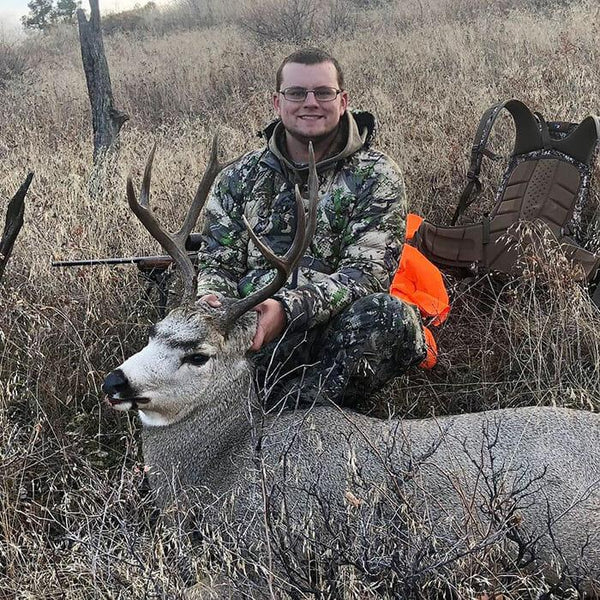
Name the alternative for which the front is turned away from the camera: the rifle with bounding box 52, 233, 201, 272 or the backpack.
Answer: the backpack

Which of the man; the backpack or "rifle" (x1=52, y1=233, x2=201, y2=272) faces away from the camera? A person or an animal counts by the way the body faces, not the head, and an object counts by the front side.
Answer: the backpack

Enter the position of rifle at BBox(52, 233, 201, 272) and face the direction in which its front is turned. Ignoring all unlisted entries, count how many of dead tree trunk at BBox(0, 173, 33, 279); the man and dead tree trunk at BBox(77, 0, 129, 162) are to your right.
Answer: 1

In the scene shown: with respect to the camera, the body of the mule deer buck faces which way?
to the viewer's left

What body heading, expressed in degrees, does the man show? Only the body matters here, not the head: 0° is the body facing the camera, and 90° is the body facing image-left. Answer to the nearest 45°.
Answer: approximately 0°

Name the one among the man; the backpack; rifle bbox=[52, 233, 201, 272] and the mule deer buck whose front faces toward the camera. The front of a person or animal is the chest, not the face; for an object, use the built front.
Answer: the man

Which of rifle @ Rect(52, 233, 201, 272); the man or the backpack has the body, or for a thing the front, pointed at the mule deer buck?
the man

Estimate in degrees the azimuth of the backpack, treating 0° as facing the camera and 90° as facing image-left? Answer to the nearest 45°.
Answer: approximately 180°

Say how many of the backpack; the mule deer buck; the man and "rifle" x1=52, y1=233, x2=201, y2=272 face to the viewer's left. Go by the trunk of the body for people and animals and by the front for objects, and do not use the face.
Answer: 2

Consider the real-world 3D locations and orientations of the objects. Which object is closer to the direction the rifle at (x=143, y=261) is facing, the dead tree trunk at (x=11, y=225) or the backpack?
the dead tree trunk

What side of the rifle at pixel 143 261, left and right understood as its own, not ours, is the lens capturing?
left
